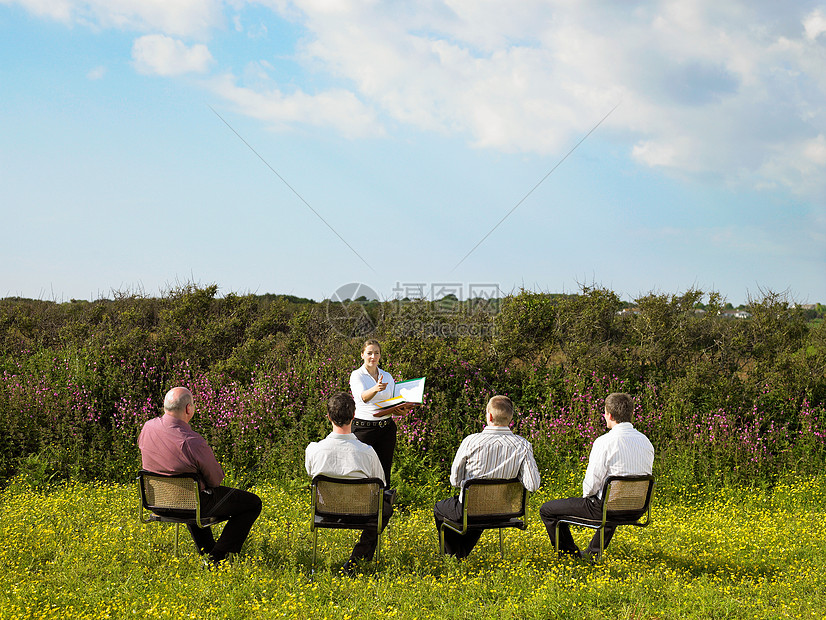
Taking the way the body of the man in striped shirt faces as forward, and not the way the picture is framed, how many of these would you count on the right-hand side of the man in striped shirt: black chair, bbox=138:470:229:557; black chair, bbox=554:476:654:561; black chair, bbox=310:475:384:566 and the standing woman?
1

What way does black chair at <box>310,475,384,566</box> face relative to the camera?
away from the camera

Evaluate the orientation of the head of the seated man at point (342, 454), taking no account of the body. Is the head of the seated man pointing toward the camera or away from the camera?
away from the camera

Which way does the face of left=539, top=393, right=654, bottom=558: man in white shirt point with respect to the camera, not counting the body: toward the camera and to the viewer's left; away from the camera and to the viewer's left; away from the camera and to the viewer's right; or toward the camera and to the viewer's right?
away from the camera and to the viewer's left

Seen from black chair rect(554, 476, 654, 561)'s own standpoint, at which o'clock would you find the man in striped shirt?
The man in striped shirt is roughly at 10 o'clock from the black chair.

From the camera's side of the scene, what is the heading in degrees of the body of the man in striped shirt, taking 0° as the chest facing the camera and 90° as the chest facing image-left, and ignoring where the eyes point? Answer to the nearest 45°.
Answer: approximately 180°

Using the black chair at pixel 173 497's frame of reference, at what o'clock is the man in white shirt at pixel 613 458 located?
The man in white shirt is roughly at 2 o'clock from the black chair.

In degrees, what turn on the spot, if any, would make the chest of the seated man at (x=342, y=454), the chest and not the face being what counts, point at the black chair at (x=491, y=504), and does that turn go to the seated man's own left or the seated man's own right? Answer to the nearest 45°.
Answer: approximately 90° to the seated man's own right

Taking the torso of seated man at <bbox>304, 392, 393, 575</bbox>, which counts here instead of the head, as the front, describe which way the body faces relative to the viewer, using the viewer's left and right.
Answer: facing away from the viewer

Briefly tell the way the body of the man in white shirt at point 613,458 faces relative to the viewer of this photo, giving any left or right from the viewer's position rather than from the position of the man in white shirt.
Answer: facing away from the viewer and to the left of the viewer

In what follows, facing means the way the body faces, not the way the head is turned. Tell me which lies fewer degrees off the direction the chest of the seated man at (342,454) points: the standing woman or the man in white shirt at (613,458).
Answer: the standing woman

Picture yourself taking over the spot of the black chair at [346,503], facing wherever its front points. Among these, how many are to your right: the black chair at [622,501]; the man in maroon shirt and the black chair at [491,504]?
2

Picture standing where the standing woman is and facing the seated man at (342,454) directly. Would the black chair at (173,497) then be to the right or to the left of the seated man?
right

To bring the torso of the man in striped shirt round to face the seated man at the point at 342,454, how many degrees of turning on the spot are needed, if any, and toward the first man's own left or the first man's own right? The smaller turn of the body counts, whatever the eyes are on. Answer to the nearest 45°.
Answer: approximately 90° to the first man's own left
